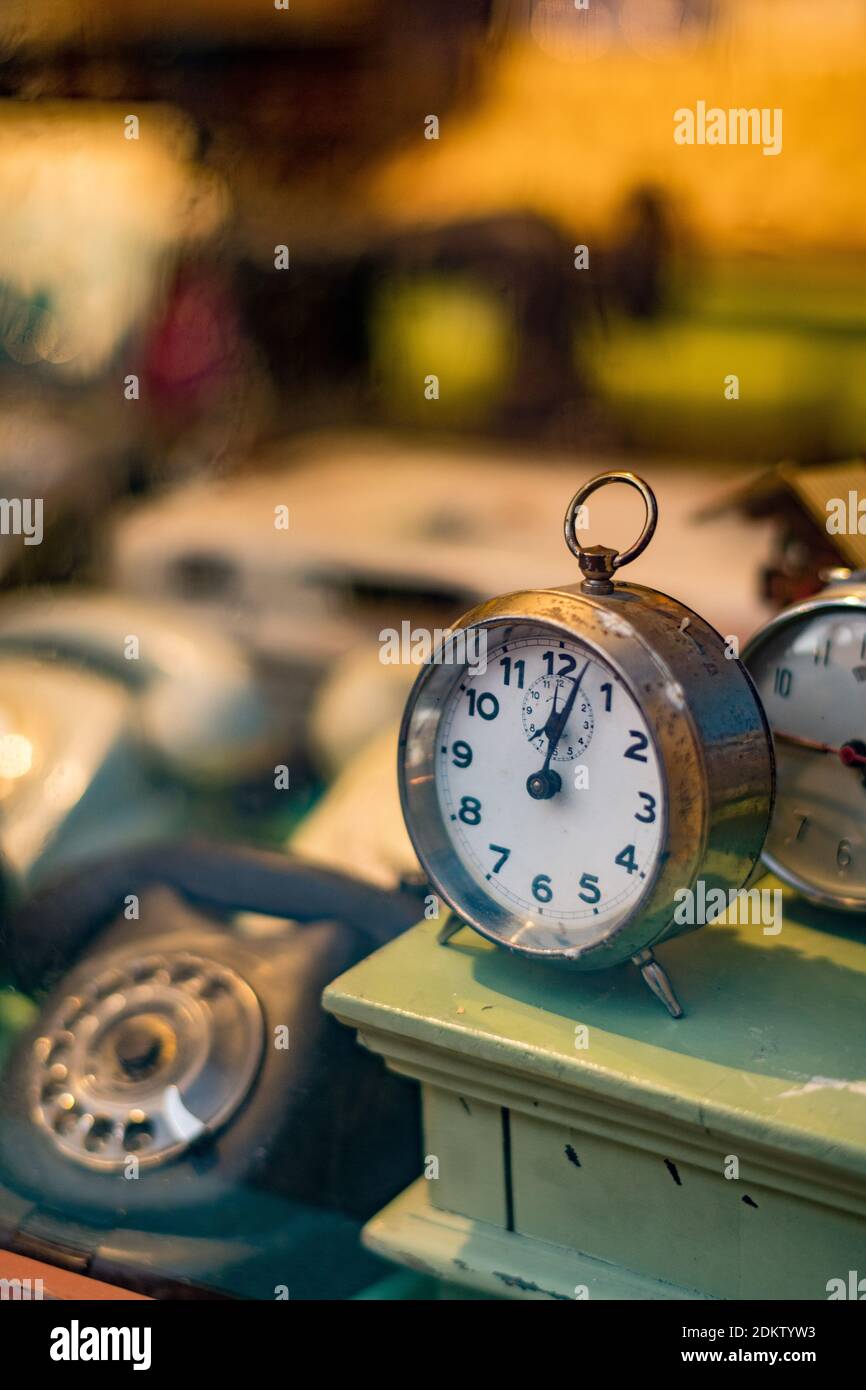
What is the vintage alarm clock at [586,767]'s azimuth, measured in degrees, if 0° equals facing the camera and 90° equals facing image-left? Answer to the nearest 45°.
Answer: approximately 45°

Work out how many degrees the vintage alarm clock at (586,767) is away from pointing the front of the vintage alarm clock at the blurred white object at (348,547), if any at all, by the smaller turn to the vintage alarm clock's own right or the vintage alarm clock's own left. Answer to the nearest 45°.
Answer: approximately 135° to the vintage alarm clock's own right

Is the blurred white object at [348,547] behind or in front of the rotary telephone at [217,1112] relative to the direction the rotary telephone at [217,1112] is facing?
behind
